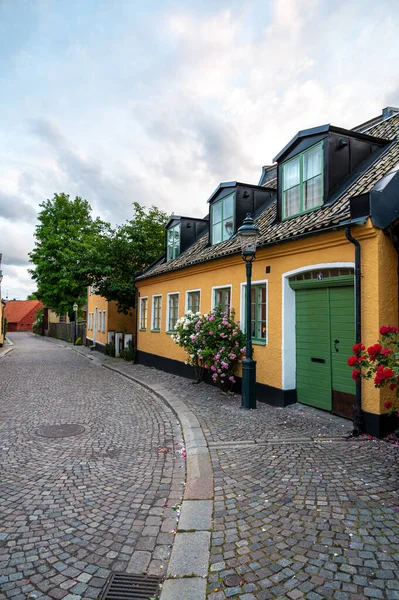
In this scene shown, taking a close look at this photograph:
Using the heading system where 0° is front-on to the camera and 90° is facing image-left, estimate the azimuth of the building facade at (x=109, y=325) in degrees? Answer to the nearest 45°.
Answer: approximately 45°

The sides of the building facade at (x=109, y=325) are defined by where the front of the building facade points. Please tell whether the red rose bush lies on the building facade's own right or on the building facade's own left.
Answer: on the building facade's own left

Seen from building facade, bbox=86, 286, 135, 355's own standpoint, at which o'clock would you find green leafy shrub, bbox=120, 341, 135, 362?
The green leafy shrub is roughly at 10 o'clock from the building facade.

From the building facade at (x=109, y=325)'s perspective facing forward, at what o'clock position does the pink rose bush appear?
The pink rose bush is roughly at 10 o'clock from the building facade.

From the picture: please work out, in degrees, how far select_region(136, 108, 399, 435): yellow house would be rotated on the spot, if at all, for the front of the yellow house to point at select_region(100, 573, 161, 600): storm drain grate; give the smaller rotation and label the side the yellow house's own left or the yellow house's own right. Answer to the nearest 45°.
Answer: approximately 45° to the yellow house's own left

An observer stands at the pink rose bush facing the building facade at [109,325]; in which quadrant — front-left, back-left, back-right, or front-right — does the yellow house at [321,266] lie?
back-right

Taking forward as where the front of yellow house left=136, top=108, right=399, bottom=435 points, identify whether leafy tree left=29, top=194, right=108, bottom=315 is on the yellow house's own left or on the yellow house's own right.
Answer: on the yellow house's own right

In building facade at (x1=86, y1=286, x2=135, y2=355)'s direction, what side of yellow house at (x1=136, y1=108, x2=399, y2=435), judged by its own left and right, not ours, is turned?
right

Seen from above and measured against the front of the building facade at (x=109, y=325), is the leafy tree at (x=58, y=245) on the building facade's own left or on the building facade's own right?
on the building facade's own right

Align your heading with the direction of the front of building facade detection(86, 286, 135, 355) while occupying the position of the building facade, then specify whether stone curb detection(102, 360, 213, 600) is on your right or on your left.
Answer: on your left

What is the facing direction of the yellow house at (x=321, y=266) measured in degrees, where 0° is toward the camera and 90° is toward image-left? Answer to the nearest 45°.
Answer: approximately 45°

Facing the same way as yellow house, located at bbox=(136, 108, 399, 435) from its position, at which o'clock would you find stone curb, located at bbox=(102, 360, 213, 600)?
The stone curb is roughly at 11 o'clock from the yellow house.
